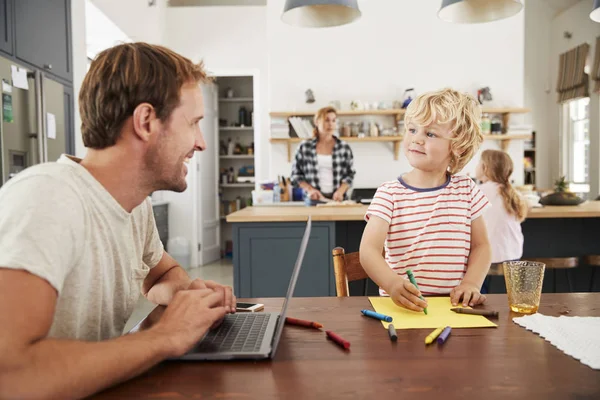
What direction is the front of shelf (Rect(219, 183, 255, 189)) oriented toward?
toward the camera

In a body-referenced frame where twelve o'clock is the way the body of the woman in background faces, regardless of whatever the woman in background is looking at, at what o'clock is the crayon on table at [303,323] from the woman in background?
The crayon on table is roughly at 12 o'clock from the woman in background.

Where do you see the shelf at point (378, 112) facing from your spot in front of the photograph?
facing the viewer

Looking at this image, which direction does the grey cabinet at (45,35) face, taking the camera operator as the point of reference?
facing the viewer and to the right of the viewer

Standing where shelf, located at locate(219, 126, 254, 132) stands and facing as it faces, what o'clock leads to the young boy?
The young boy is roughly at 12 o'clock from the shelf.

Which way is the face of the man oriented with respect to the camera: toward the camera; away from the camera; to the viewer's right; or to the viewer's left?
to the viewer's right

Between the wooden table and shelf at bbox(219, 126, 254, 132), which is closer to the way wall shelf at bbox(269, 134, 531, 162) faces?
the wooden table

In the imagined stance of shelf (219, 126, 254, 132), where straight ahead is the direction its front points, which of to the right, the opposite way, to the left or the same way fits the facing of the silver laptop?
to the right

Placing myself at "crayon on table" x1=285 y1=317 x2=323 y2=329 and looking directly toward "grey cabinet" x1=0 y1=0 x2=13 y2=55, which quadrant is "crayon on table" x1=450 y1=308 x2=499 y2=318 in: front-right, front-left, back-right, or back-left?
back-right
